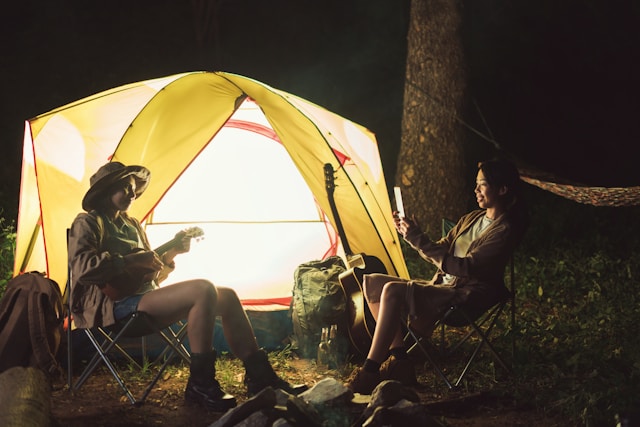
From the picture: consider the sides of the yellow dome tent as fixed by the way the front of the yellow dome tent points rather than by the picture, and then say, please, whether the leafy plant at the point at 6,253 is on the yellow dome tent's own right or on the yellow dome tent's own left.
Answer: on the yellow dome tent's own right

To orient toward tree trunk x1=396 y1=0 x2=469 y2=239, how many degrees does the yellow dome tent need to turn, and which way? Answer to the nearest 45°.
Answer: approximately 135° to its left

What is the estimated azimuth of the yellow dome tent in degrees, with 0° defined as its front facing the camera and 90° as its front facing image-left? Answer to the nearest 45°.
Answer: approximately 0°
